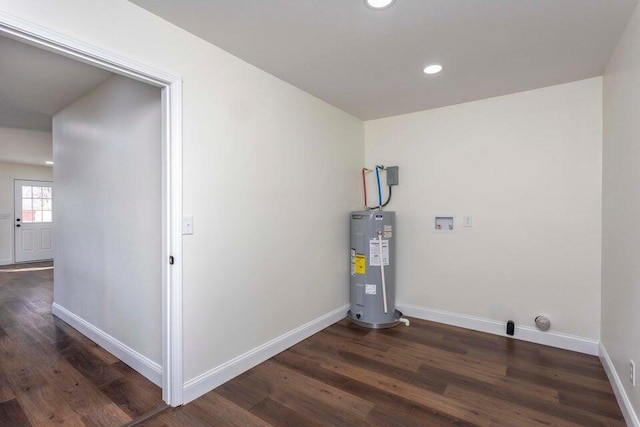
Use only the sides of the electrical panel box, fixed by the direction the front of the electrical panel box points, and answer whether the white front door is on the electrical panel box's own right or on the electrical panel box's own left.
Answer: on the electrical panel box's own right

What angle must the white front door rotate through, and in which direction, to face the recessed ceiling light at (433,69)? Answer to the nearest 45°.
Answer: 0° — it already faces it

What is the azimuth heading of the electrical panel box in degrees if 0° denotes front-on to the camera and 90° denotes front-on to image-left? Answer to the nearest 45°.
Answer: approximately 0°

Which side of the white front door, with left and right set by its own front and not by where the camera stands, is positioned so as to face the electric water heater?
front

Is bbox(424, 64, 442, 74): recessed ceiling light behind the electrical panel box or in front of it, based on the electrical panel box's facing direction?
in front

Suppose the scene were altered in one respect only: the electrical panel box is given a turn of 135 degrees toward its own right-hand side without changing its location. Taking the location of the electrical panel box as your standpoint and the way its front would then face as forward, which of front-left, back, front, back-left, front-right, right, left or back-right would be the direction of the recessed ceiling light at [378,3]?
back-left

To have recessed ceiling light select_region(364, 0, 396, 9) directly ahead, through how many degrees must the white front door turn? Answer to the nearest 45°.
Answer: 0° — it already faces it
